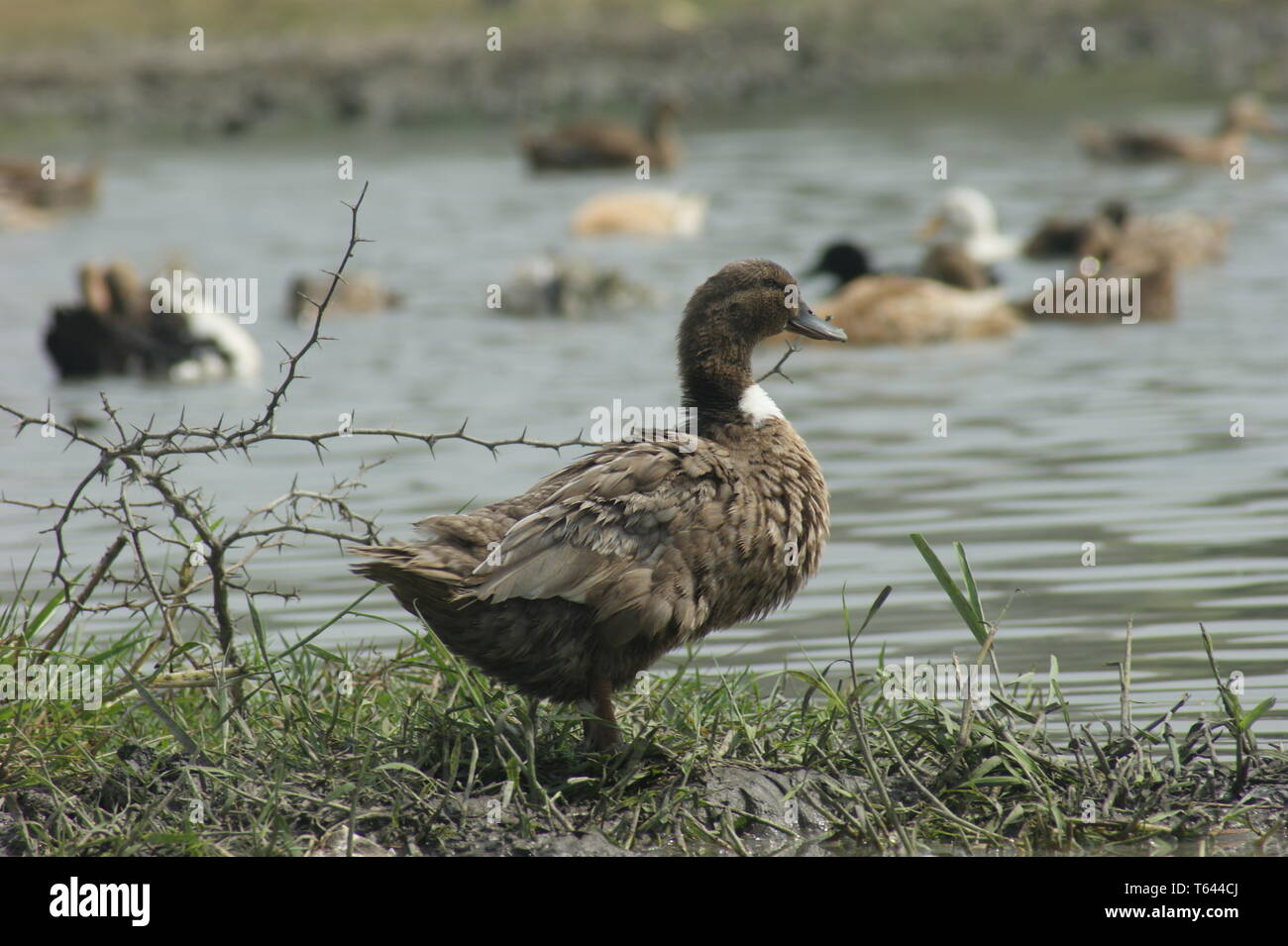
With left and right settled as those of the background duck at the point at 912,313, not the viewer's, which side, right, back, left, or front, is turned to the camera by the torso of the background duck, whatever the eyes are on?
left

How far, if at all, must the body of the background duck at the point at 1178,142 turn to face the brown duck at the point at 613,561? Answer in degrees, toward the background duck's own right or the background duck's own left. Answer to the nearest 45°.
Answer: approximately 90° to the background duck's own right

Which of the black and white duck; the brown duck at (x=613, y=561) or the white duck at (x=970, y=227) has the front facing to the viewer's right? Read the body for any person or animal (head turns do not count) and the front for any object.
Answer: the brown duck

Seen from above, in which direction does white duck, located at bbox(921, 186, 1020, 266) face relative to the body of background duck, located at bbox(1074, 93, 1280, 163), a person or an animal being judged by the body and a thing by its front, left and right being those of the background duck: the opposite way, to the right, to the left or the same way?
the opposite way

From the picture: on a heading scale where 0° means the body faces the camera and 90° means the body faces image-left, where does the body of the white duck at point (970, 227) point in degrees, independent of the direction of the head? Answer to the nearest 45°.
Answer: approximately 90°

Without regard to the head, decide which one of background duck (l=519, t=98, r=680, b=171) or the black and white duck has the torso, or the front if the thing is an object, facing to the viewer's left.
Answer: the black and white duck

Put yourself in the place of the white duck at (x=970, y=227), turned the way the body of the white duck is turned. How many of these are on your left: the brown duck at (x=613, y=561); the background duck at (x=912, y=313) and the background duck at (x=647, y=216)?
2

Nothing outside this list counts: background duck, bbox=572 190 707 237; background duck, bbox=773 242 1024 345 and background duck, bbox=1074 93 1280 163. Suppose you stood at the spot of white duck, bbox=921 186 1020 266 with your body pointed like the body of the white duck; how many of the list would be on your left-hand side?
1

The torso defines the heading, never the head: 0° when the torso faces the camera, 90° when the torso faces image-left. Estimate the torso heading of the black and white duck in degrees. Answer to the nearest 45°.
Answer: approximately 90°

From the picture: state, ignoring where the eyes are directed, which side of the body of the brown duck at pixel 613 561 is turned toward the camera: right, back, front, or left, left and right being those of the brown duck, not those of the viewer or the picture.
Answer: right

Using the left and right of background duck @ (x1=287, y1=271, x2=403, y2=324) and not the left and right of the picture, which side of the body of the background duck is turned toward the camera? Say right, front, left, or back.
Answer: left

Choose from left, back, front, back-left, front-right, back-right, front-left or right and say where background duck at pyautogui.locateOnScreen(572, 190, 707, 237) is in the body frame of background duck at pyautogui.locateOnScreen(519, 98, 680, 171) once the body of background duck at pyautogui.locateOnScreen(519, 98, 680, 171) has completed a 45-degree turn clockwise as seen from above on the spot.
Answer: front-right

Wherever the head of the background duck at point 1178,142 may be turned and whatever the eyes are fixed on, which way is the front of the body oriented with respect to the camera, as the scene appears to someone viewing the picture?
to the viewer's right

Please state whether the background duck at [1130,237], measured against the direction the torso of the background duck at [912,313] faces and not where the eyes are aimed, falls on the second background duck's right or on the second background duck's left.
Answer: on the second background duck's right

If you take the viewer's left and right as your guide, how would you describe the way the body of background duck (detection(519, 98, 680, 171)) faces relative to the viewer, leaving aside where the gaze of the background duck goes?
facing to the right of the viewer
